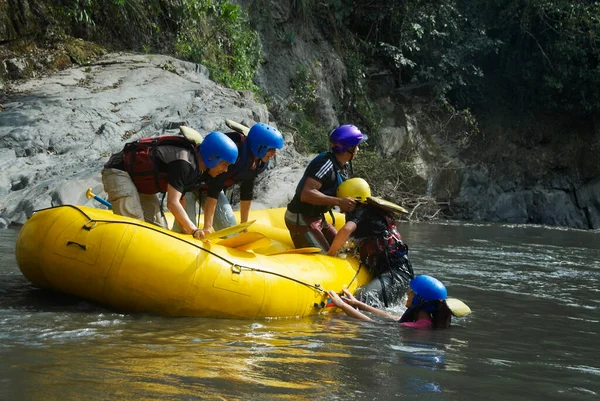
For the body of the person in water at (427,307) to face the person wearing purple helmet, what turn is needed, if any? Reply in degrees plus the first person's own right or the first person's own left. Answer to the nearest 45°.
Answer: approximately 45° to the first person's own right

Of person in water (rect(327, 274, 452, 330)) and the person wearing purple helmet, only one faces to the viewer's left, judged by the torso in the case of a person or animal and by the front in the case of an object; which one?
the person in water

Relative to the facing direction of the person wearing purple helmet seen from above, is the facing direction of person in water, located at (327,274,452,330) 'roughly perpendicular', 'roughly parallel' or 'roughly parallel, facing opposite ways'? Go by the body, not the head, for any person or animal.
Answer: roughly parallel, facing opposite ways

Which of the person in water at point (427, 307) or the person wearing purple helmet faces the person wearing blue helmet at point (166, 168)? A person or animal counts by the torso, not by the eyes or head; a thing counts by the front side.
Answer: the person in water

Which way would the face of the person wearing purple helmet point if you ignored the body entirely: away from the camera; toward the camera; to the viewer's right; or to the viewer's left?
to the viewer's right

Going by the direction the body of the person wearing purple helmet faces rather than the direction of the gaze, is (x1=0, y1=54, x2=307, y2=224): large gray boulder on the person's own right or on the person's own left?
on the person's own left

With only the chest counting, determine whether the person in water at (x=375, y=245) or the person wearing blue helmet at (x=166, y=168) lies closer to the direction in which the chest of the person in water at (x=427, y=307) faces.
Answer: the person wearing blue helmet

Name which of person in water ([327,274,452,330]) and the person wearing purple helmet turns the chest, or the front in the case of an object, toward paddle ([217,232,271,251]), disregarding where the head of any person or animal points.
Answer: the person in water

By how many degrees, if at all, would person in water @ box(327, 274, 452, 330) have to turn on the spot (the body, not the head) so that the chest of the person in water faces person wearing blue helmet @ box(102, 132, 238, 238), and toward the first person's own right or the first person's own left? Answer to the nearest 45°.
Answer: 0° — they already face them

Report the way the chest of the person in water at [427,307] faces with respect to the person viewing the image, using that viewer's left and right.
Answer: facing to the left of the viewer

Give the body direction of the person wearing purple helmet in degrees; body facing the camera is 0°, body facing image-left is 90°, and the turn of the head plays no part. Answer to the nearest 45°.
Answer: approximately 270°

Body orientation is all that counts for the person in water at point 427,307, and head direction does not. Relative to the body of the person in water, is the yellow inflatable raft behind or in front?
in front

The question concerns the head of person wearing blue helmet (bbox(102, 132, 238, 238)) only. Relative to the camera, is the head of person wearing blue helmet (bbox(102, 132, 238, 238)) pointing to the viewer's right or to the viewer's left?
to the viewer's right
